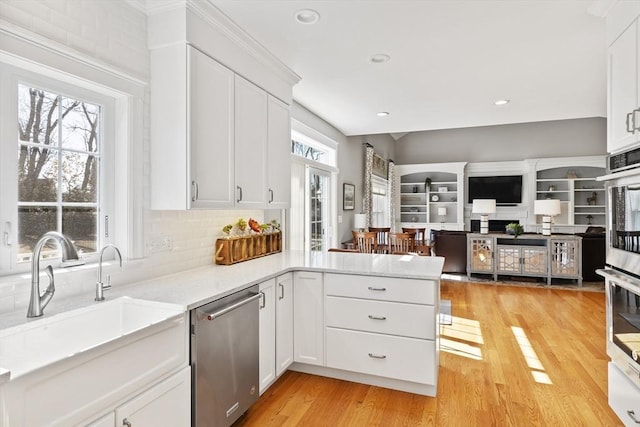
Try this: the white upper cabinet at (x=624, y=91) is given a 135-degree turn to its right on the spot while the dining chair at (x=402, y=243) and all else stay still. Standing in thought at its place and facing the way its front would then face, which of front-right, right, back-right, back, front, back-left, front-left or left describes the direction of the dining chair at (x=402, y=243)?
left

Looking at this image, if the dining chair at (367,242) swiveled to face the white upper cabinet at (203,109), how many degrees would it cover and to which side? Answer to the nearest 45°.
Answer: approximately 180°

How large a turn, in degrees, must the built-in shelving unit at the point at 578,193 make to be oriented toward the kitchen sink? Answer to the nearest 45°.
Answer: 0° — it already faces it

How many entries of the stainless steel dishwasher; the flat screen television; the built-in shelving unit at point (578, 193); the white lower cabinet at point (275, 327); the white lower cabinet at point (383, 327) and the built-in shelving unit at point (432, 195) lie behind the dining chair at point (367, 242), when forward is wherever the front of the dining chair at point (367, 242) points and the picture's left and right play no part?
3

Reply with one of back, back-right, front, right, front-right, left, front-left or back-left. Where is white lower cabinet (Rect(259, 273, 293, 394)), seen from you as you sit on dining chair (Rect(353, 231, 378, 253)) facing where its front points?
back

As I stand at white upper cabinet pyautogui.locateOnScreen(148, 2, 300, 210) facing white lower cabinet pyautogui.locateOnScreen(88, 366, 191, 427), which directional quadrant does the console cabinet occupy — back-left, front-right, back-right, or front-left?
back-left

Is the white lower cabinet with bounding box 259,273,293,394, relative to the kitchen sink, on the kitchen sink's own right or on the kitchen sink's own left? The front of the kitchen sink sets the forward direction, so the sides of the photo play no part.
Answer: on the kitchen sink's own left

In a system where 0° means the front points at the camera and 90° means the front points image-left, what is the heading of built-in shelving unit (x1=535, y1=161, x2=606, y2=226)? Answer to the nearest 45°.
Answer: approximately 0°

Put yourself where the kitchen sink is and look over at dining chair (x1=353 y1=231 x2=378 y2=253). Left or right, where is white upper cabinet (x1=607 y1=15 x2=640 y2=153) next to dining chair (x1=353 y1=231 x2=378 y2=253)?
right

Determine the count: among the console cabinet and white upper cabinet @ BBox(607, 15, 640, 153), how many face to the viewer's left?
1

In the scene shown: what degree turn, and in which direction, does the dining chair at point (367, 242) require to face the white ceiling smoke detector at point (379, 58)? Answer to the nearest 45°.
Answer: approximately 180°

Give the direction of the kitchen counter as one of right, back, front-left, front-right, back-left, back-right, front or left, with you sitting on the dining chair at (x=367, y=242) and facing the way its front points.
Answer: back

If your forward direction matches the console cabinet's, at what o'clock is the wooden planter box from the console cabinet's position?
The wooden planter box is roughly at 1 o'clock from the console cabinet.

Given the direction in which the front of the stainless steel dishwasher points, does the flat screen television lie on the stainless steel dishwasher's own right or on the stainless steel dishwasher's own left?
on the stainless steel dishwasher's own left
